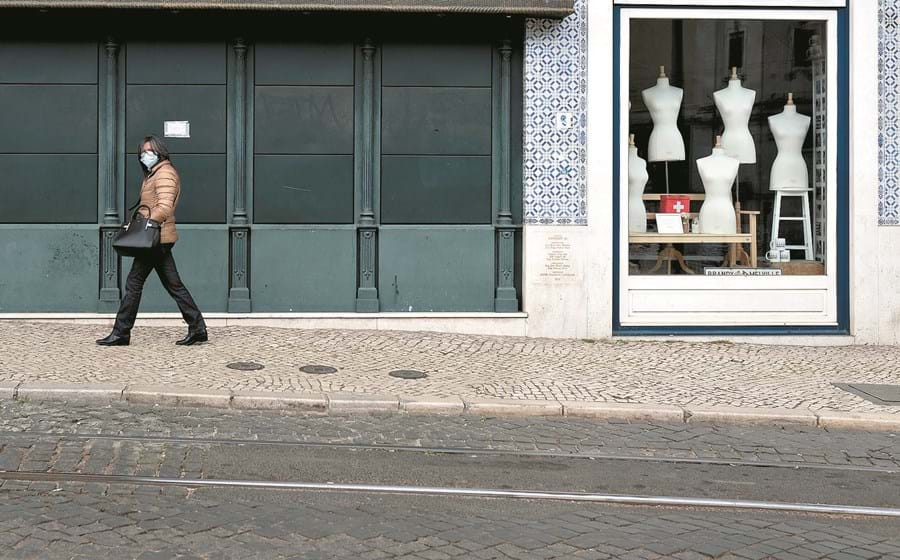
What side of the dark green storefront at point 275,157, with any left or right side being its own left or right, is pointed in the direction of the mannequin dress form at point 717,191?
left

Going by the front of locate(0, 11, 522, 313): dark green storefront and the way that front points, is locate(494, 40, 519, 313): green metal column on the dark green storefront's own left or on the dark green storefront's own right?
on the dark green storefront's own left

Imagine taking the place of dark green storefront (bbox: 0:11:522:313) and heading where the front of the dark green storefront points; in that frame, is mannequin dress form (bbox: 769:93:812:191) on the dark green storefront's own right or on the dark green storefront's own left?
on the dark green storefront's own left

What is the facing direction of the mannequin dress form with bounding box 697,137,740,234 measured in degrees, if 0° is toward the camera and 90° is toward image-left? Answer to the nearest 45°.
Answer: approximately 0°

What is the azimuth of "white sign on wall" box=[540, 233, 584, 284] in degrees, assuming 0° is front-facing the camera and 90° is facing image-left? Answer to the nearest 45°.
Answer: approximately 0°

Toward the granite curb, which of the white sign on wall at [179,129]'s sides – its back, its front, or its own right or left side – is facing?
front

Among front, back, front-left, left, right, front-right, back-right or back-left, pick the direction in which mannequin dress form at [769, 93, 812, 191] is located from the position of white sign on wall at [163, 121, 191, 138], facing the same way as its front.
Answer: left
